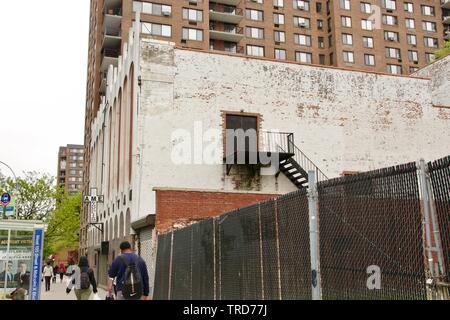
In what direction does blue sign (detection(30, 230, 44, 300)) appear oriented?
toward the camera

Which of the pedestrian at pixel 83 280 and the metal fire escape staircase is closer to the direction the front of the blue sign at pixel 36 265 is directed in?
the pedestrian

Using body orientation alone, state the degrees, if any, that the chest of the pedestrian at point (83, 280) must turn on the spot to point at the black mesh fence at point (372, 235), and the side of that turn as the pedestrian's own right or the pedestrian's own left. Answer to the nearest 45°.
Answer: approximately 180°

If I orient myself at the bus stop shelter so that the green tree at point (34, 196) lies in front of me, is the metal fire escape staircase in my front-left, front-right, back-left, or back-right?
front-right

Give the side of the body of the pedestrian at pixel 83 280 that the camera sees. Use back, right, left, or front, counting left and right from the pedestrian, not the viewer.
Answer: back

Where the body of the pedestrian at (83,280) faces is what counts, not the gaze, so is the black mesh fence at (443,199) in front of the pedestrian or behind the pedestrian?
behind

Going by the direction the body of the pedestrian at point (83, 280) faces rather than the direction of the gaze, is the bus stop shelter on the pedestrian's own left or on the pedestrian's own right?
on the pedestrian's own left

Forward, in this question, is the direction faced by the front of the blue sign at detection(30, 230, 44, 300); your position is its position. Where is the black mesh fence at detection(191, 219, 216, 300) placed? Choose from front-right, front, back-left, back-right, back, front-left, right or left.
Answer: front-left

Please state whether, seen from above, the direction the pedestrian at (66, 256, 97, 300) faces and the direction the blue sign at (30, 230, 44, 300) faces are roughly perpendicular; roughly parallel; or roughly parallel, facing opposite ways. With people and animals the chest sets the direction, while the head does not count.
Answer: roughly parallel, facing opposite ways

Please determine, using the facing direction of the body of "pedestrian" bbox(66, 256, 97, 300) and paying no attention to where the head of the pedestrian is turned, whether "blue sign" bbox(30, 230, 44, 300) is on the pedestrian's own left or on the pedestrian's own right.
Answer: on the pedestrian's own left

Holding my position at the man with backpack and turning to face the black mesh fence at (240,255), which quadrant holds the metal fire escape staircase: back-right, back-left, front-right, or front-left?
front-left

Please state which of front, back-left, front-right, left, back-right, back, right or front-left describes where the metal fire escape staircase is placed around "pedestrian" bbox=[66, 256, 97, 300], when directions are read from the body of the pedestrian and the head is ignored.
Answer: front-right

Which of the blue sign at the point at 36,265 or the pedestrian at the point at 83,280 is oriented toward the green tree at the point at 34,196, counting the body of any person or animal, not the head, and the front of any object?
the pedestrian

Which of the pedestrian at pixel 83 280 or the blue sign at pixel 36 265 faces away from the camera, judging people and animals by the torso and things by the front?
the pedestrian

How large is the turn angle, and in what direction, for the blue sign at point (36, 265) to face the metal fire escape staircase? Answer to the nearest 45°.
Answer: approximately 135° to its left

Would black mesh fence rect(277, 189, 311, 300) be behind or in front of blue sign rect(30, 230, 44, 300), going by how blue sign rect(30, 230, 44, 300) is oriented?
in front

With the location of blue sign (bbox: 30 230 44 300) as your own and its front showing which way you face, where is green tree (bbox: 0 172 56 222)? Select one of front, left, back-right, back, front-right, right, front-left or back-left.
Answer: back

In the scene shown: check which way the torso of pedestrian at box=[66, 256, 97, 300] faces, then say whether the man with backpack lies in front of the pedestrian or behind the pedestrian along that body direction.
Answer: behind
